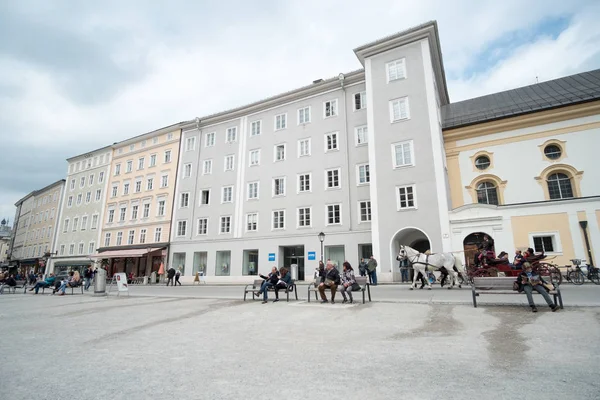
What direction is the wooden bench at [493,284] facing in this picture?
toward the camera

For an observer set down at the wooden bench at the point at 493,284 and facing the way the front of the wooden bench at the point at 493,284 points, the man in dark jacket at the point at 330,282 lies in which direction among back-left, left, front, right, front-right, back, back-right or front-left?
right

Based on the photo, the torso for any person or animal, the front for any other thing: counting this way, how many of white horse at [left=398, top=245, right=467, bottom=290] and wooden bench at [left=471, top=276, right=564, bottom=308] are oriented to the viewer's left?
1

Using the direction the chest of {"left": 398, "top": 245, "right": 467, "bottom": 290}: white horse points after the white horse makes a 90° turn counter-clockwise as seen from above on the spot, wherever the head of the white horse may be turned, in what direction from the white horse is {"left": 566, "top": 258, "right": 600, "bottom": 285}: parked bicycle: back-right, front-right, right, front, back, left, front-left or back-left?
back-left

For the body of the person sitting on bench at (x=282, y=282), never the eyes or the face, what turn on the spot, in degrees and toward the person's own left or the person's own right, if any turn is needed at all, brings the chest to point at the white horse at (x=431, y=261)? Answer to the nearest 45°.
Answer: approximately 135° to the person's own left

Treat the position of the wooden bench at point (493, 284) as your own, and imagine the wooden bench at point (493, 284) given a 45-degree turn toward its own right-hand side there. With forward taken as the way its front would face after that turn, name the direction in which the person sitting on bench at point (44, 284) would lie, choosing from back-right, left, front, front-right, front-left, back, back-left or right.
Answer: front-right

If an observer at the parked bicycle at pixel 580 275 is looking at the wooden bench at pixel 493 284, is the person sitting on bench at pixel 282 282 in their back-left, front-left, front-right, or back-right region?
front-right

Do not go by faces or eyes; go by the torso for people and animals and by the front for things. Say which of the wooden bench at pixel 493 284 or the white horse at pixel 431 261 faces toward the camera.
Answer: the wooden bench

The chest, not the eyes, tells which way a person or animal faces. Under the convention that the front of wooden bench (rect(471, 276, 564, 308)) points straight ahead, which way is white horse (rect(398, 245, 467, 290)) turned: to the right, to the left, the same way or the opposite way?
to the right

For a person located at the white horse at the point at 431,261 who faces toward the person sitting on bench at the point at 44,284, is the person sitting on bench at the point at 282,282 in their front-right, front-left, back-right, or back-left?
front-left

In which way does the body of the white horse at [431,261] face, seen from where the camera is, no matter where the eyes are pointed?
to the viewer's left

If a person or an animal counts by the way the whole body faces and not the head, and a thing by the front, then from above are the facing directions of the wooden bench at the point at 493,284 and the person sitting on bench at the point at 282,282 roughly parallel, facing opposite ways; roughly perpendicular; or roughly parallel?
roughly parallel

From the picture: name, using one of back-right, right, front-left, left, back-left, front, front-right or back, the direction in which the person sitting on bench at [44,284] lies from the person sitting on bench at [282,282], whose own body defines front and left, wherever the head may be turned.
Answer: right

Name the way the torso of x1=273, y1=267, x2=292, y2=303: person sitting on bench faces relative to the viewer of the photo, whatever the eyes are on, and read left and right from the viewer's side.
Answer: facing the viewer and to the left of the viewer

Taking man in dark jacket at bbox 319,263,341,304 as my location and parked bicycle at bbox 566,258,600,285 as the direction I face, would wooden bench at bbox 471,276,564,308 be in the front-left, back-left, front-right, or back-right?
front-right

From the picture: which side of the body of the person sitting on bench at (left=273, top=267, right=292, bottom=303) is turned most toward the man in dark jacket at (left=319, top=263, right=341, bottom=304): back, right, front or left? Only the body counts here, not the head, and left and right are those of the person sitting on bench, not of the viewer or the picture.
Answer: left

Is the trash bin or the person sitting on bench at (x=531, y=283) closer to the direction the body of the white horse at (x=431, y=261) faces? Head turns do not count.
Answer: the trash bin

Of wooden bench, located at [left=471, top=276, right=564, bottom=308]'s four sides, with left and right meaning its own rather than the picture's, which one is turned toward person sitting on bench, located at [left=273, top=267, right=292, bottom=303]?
right

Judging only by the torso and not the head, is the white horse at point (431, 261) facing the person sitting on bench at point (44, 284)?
yes
